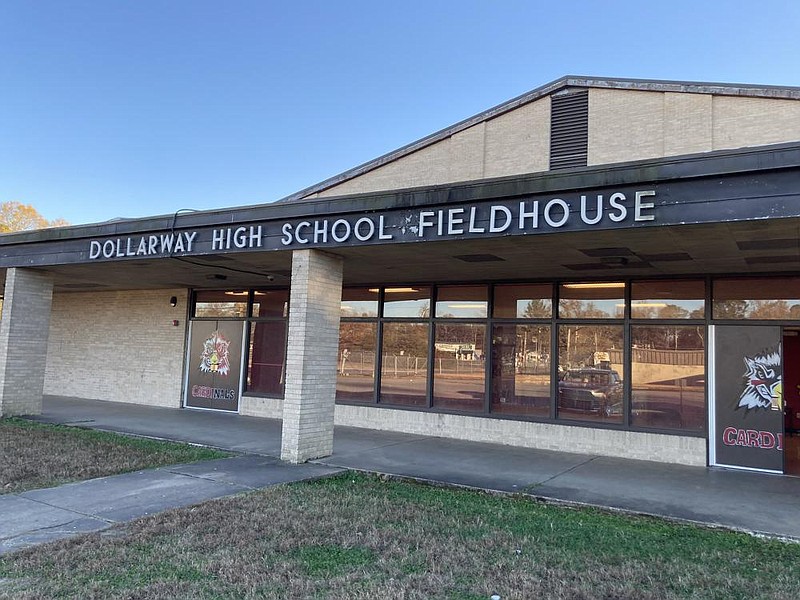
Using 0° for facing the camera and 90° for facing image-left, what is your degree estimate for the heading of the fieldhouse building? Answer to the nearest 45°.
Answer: approximately 45°

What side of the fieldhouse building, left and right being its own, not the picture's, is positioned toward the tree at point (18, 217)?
right
